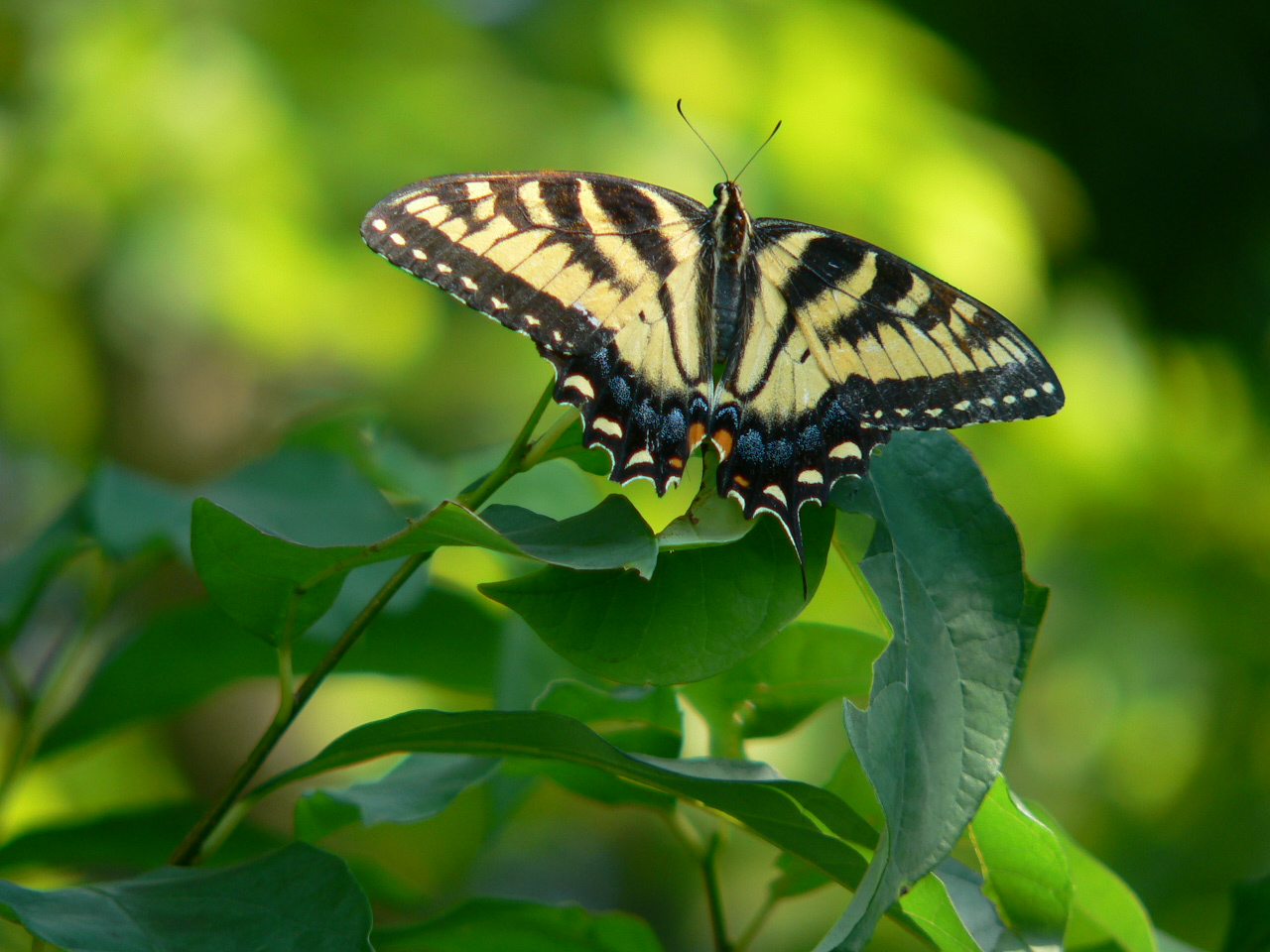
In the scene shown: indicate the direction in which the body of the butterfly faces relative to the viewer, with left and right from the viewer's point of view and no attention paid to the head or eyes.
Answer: facing away from the viewer
